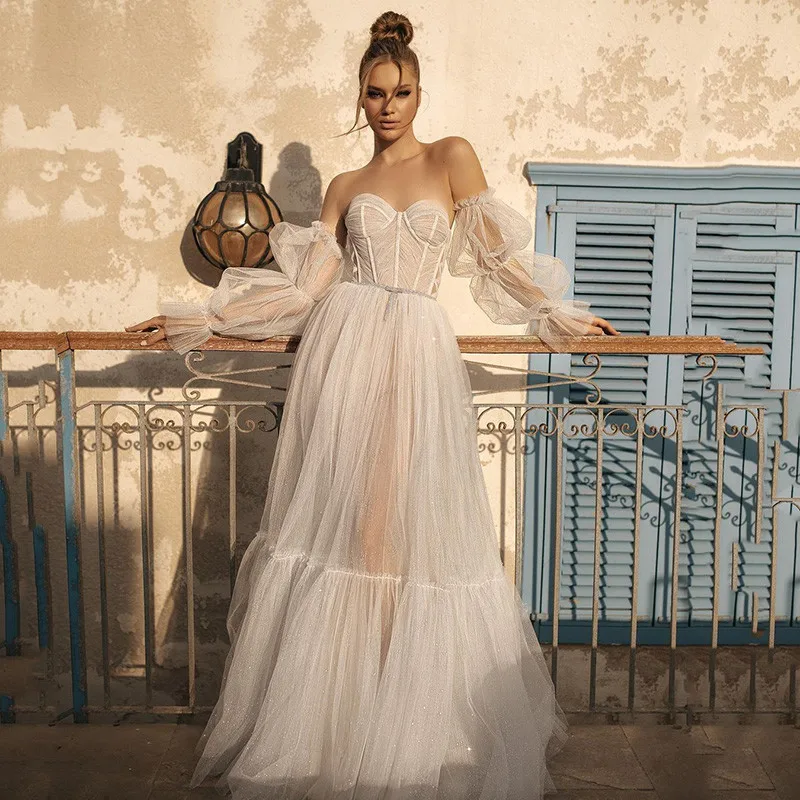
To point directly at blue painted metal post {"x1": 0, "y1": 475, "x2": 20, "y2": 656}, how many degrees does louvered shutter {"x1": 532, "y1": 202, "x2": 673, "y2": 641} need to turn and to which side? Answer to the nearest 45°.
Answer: approximately 45° to its right

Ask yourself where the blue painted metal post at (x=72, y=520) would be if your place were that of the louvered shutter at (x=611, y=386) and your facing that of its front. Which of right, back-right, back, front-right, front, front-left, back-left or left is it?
front-right

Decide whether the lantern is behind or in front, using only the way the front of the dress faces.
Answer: behind

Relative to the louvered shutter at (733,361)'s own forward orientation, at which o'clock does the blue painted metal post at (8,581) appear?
The blue painted metal post is roughly at 2 o'clock from the louvered shutter.

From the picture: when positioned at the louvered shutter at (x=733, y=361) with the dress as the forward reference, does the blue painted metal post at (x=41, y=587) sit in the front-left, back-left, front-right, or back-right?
front-right

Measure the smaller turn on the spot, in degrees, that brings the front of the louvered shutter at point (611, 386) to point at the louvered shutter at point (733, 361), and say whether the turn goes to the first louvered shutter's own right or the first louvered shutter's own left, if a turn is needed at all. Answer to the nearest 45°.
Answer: approximately 90° to the first louvered shutter's own left

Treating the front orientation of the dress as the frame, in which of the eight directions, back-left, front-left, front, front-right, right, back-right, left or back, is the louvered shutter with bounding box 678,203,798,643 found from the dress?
back-left

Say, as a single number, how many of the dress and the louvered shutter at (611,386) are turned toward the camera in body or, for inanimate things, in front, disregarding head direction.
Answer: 2

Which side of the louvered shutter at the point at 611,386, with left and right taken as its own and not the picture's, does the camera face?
front

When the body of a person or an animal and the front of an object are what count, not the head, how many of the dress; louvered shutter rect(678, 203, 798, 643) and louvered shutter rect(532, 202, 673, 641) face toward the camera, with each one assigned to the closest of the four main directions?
3
